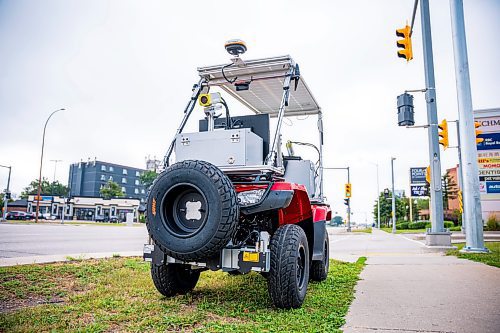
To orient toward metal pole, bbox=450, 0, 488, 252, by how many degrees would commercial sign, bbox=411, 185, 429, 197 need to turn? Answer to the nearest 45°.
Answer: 0° — it already faces it

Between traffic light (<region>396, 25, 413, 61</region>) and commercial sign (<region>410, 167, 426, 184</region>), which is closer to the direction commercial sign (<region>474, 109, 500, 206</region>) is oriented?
the traffic light
